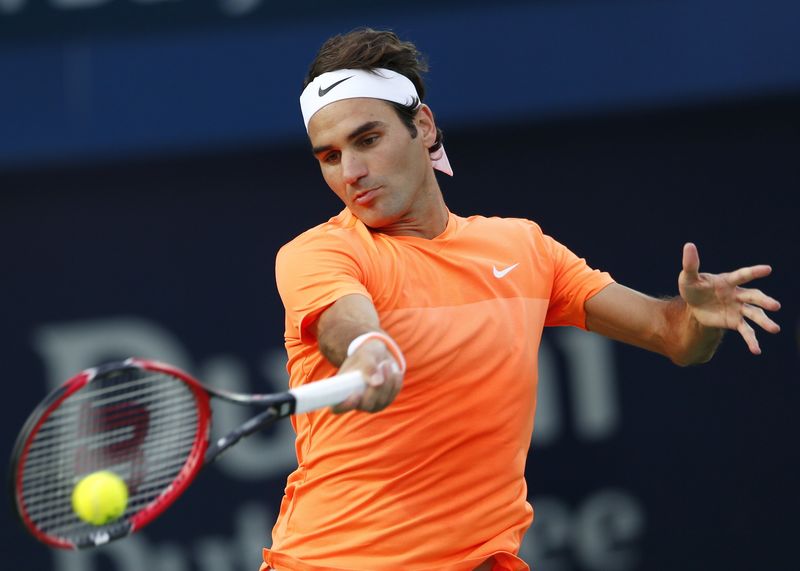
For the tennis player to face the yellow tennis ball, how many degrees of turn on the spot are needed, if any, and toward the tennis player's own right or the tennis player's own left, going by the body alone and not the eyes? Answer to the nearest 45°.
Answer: approximately 45° to the tennis player's own right

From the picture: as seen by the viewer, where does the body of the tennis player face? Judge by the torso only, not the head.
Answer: toward the camera

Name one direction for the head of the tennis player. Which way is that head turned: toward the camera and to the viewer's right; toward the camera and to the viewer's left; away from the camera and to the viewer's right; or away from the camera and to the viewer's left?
toward the camera and to the viewer's left
